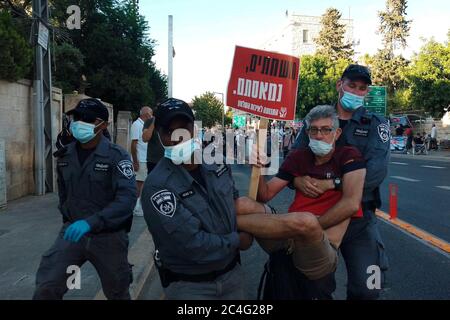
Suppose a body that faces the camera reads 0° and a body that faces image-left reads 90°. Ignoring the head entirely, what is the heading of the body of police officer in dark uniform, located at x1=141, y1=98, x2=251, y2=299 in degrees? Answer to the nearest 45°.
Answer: approximately 315°

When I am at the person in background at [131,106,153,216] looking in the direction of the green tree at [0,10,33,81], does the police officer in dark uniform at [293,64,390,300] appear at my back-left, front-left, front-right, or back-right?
back-left

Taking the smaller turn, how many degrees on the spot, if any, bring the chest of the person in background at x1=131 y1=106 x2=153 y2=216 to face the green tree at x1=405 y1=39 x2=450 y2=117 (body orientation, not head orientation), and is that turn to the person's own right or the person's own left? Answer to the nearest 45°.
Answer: approximately 45° to the person's own left

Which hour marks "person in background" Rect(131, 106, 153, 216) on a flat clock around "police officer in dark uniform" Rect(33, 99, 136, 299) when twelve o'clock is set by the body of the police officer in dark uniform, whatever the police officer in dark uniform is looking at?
The person in background is roughly at 5 o'clock from the police officer in dark uniform.

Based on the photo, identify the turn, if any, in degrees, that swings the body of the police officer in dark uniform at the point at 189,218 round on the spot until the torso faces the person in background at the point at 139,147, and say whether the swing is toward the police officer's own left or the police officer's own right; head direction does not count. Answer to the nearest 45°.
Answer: approximately 135° to the police officer's own left
